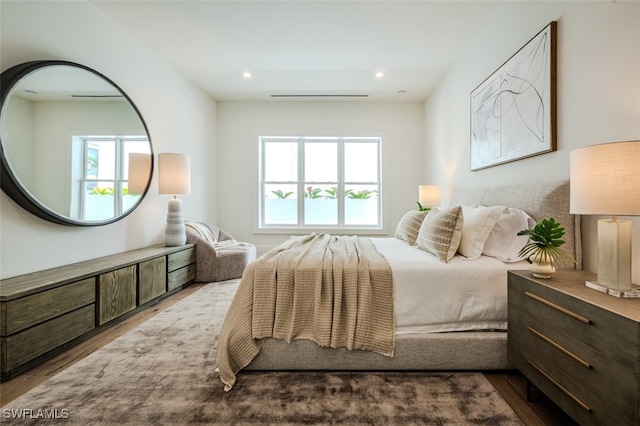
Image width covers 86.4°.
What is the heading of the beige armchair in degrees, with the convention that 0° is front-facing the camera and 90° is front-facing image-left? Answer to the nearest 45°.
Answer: approximately 315°

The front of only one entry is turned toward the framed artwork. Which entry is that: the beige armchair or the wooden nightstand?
the beige armchair

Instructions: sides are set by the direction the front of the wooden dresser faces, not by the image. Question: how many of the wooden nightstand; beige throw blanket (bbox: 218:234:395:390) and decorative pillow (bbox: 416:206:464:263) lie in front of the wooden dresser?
3

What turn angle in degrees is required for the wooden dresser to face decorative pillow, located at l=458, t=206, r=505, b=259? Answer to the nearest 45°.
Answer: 0° — it already faces it

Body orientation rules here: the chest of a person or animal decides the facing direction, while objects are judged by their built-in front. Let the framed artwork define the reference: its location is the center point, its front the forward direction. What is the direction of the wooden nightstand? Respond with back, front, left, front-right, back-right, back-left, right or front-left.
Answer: front-left

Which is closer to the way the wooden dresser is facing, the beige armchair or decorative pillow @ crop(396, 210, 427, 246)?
the decorative pillow

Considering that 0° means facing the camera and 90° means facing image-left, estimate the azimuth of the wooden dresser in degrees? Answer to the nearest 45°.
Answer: approximately 315°

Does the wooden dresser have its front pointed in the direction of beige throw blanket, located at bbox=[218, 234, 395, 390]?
yes

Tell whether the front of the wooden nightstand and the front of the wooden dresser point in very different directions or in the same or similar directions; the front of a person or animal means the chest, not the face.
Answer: very different directions

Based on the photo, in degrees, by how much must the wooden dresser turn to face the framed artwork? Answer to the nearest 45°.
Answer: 0° — it already faces it

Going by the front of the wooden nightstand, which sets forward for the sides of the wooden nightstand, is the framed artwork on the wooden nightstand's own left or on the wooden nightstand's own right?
on the wooden nightstand's own right
